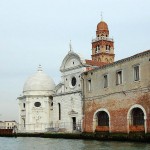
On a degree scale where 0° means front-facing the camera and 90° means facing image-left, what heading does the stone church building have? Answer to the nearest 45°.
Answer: approximately 45°
